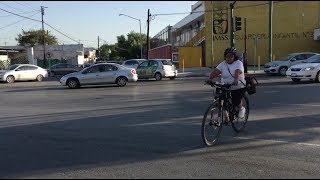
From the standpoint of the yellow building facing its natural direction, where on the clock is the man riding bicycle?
The man riding bicycle is roughly at 12 o'clock from the yellow building.

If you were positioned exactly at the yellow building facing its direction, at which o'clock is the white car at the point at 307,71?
The white car is roughly at 12 o'clock from the yellow building.

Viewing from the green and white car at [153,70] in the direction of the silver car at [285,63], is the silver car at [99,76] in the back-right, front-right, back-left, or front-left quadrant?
back-right

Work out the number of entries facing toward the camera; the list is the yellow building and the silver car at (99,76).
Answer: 1

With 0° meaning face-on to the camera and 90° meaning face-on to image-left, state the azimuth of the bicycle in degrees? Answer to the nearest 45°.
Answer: approximately 45°

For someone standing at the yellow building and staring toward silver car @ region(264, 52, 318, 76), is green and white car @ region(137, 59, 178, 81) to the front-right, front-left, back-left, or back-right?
front-right

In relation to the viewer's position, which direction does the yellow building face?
facing the viewer

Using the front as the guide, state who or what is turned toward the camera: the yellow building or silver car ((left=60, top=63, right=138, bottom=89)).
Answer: the yellow building

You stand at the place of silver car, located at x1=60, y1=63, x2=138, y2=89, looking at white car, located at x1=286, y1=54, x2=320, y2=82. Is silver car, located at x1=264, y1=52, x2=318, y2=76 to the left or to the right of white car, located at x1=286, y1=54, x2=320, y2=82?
left

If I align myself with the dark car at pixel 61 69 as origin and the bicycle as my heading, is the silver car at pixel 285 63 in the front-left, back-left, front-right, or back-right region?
front-left

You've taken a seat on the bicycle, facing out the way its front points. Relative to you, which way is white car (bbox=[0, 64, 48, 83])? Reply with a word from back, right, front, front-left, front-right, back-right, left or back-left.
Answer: right

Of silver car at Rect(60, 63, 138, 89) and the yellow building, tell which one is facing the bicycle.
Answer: the yellow building

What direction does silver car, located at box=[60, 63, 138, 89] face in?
to the viewer's left

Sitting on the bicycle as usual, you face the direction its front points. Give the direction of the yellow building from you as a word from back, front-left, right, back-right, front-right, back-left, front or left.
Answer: back-right

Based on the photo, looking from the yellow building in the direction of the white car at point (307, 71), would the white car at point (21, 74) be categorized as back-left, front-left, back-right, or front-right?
front-right

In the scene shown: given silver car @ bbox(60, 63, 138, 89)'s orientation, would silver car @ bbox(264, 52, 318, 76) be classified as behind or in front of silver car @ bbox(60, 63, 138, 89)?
behind
